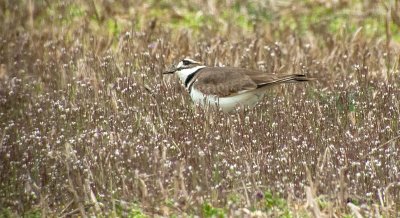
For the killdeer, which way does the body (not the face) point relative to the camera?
to the viewer's left
